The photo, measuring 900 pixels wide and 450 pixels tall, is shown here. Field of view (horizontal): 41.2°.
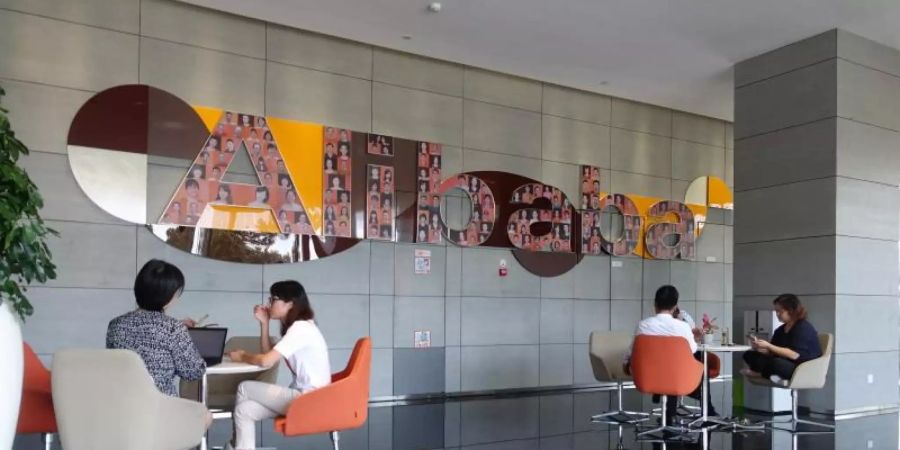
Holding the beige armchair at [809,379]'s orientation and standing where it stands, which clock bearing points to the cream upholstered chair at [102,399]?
The cream upholstered chair is roughly at 10 o'clock from the beige armchair.

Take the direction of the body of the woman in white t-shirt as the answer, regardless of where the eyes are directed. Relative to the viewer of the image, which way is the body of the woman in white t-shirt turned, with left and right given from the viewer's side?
facing to the left of the viewer

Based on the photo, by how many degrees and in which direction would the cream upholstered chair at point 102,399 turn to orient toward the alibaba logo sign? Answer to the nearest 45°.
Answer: approximately 45° to its left

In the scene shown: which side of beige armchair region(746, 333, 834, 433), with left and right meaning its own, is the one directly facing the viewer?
left

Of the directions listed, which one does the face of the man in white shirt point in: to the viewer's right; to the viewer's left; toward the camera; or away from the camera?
away from the camera

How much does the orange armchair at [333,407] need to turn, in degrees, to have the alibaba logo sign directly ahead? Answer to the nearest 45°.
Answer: approximately 90° to its right

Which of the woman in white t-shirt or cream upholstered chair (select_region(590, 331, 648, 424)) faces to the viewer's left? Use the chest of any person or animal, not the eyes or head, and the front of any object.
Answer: the woman in white t-shirt

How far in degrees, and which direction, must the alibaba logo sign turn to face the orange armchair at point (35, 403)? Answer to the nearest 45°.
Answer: approximately 45° to its right

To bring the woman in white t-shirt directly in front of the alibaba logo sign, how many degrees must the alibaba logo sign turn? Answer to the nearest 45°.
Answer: approximately 45° to its right

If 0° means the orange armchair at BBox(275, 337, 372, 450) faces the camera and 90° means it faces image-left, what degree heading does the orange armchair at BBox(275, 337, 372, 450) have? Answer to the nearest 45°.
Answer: approximately 90°

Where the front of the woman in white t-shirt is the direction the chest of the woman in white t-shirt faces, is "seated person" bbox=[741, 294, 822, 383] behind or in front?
behind

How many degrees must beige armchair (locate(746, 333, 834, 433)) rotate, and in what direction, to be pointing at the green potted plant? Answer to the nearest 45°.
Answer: approximately 45° to its left
